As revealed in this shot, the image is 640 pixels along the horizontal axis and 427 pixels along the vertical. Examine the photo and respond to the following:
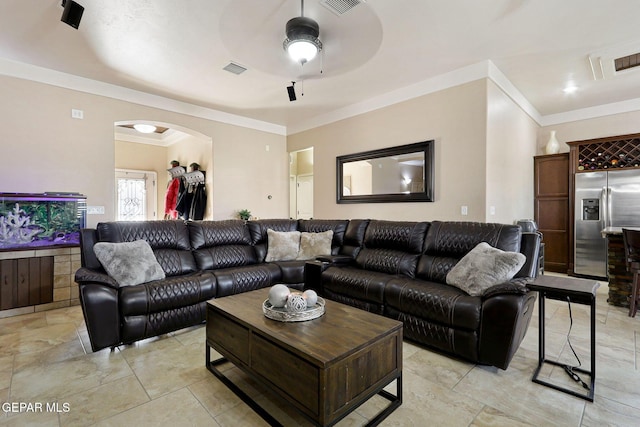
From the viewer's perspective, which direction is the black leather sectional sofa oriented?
toward the camera

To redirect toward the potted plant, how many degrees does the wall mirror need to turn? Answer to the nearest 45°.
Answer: approximately 45° to its right

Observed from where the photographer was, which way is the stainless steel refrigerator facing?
facing the viewer

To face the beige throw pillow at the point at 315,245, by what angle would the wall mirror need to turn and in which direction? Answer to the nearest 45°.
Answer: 0° — it already faces it

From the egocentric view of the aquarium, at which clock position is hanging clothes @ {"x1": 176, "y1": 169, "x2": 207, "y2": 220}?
The hanging clothes is roughly at 8 o'clock from the aquarium.

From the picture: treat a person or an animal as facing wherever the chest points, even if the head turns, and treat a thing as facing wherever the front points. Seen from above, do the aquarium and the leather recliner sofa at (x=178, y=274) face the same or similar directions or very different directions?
same or similar directions

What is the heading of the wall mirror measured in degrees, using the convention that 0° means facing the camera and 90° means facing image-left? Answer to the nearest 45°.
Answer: approximately 45°

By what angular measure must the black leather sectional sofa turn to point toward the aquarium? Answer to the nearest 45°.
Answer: approximately 90° to its right

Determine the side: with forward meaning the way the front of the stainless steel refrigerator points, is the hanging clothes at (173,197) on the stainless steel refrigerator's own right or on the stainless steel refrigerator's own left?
on the stainless steel refrigerator's own right

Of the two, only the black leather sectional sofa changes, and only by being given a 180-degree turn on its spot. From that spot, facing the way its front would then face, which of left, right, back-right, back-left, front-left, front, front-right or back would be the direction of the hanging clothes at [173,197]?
front-left

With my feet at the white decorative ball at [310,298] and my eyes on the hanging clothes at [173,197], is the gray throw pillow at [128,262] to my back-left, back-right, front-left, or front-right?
front-left

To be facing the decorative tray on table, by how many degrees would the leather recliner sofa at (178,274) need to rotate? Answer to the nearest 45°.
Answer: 0° — it already faces it

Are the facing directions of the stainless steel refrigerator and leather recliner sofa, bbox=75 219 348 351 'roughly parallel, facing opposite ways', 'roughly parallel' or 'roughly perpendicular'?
roughly perpendicular

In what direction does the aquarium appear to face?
toward the camera

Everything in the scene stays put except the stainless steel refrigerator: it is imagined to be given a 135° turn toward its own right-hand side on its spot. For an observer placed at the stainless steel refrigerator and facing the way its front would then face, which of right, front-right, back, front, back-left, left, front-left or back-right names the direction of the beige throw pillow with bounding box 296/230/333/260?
left

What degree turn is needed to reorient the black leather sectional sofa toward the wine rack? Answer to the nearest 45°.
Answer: approximately 90° to its left

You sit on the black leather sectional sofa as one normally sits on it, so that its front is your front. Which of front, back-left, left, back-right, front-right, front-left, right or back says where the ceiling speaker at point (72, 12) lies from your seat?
right
